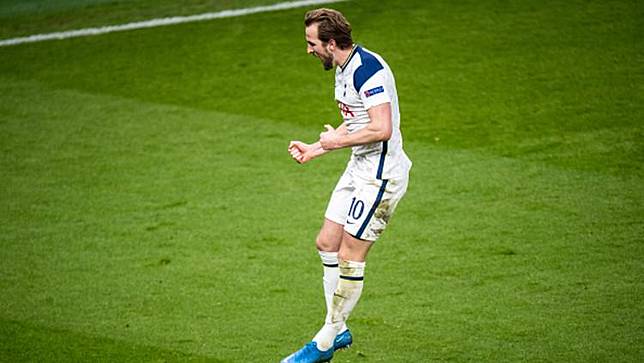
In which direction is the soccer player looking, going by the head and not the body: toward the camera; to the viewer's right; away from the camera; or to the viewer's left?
to the viewer's left

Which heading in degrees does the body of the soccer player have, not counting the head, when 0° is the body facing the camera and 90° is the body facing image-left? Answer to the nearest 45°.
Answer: approximately 90°
